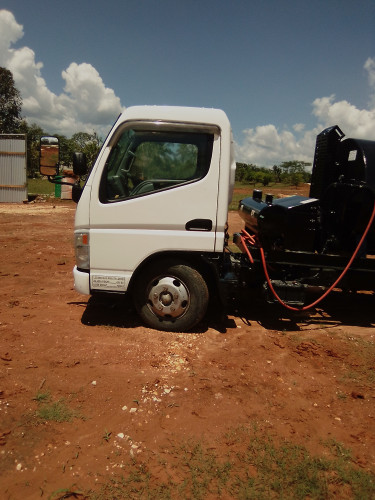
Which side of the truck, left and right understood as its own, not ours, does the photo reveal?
left

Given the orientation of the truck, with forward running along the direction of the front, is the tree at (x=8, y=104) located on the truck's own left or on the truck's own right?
on the truck's own right

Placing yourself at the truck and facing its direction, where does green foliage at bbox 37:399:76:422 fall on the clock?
The green foliage is roughly at 10 o'clock from the truck.

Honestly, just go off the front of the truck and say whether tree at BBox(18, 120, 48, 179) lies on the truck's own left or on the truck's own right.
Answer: on the truck's own right
